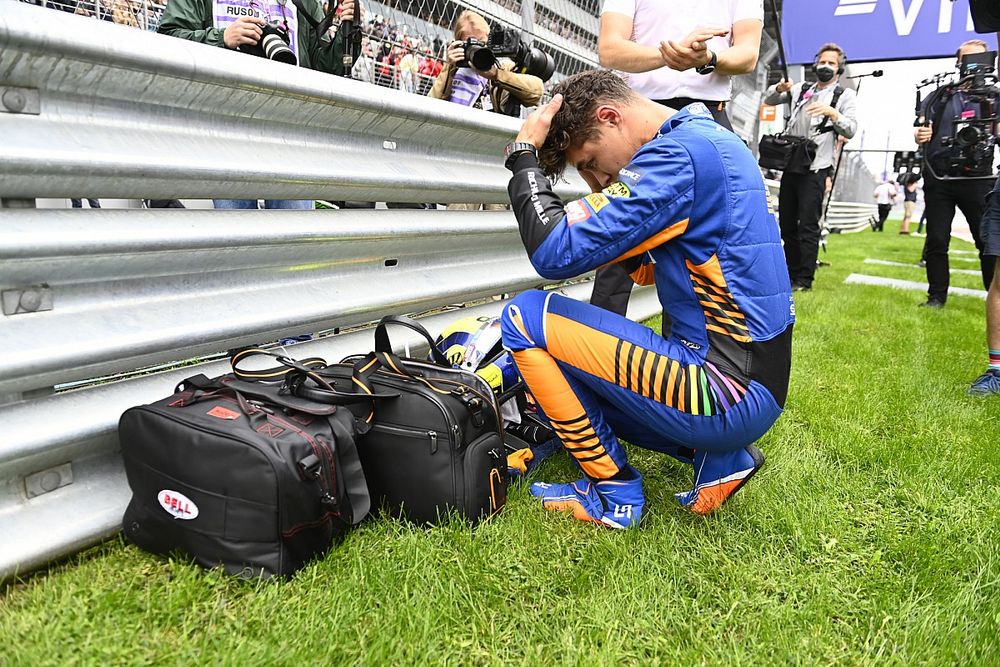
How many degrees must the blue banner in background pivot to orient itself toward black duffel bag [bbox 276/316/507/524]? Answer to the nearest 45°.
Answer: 0° — it already faces it

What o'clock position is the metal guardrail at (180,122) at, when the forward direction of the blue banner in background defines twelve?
The metal guardrail is roughly at 12 o'clock from the blue banner in background.

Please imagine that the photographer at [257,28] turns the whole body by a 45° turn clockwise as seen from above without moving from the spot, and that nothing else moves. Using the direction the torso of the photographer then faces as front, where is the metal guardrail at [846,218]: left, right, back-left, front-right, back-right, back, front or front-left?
back

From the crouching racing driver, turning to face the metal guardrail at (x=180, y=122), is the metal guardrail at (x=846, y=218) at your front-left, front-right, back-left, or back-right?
back-right

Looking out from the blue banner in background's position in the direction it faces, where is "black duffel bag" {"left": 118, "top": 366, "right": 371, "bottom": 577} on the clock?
The black duffel bag is roughly at 12 o'clock from the blue banner in background.

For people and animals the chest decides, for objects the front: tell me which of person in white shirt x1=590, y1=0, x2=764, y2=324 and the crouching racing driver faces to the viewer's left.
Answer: the crouching racing driver

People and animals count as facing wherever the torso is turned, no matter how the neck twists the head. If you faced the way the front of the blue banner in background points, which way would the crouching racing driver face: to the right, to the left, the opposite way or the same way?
to the right
